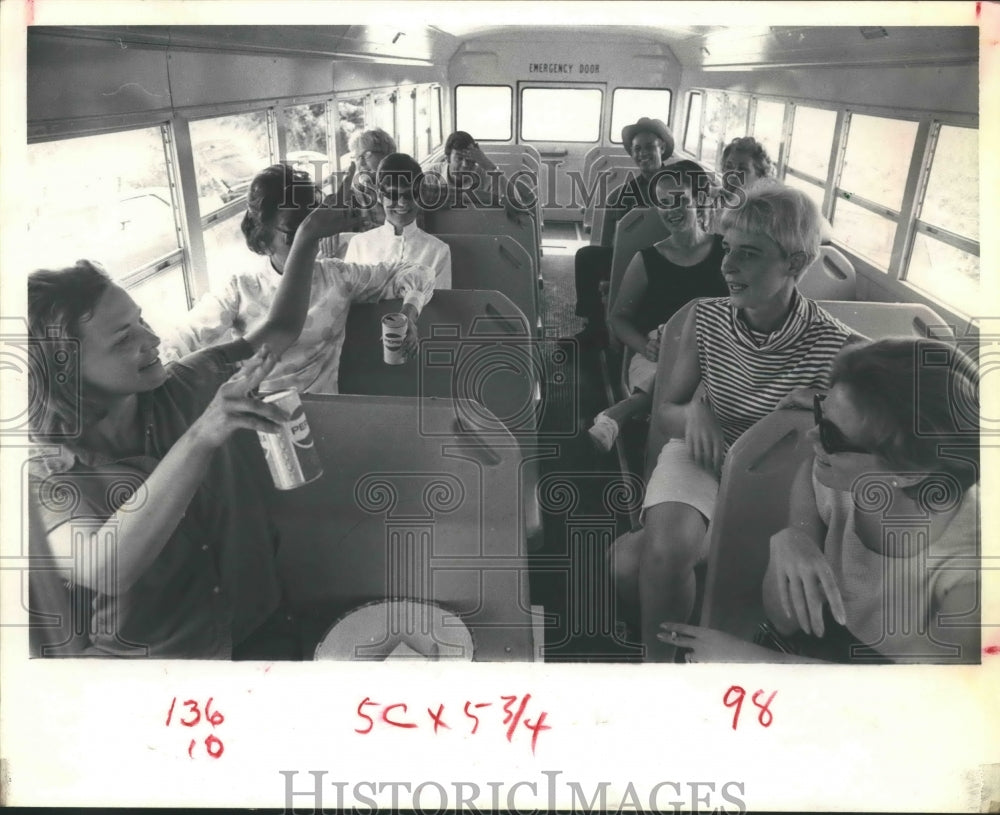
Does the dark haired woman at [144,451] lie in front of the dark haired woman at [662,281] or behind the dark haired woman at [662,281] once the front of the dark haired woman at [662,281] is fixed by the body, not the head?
in front

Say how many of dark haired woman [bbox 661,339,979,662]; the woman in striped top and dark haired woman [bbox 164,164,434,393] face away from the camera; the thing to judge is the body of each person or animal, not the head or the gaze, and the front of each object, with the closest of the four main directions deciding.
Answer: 0

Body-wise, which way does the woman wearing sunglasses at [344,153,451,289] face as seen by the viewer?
toward the camera

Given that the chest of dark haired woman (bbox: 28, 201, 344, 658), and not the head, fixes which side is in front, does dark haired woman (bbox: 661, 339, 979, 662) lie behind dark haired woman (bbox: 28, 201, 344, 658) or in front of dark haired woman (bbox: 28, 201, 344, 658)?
in front

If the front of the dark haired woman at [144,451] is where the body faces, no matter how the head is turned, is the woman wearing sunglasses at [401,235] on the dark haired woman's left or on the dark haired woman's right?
on the dark haired woman's left

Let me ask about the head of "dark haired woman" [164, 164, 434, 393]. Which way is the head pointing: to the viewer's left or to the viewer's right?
to the viewer's right

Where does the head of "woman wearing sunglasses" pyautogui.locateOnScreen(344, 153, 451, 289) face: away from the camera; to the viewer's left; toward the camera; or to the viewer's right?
toward the camera

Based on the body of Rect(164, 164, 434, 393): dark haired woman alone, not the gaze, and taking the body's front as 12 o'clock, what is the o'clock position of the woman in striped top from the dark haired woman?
The woman in striped top is roughly at 11 o'clock from the dark haired woman.

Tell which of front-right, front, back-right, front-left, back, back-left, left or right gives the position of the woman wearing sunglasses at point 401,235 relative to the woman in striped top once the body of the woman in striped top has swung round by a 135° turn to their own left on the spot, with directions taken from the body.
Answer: back

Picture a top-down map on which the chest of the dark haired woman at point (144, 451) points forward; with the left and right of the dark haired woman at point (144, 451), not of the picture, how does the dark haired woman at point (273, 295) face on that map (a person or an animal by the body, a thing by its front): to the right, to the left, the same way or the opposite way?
the same way

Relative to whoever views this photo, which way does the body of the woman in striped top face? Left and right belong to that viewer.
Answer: facing the viewer and to the left of the viewer

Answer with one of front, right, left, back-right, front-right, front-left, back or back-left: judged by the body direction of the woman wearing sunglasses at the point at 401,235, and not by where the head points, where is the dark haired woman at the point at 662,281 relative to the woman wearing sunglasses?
left

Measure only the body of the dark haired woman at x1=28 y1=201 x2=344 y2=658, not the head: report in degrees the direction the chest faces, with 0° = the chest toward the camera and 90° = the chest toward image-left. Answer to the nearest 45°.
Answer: approximately 315°

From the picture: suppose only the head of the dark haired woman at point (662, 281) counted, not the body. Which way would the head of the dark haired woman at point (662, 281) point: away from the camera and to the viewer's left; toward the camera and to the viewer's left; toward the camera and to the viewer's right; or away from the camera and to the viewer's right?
toward the camera and to the viewer's left
